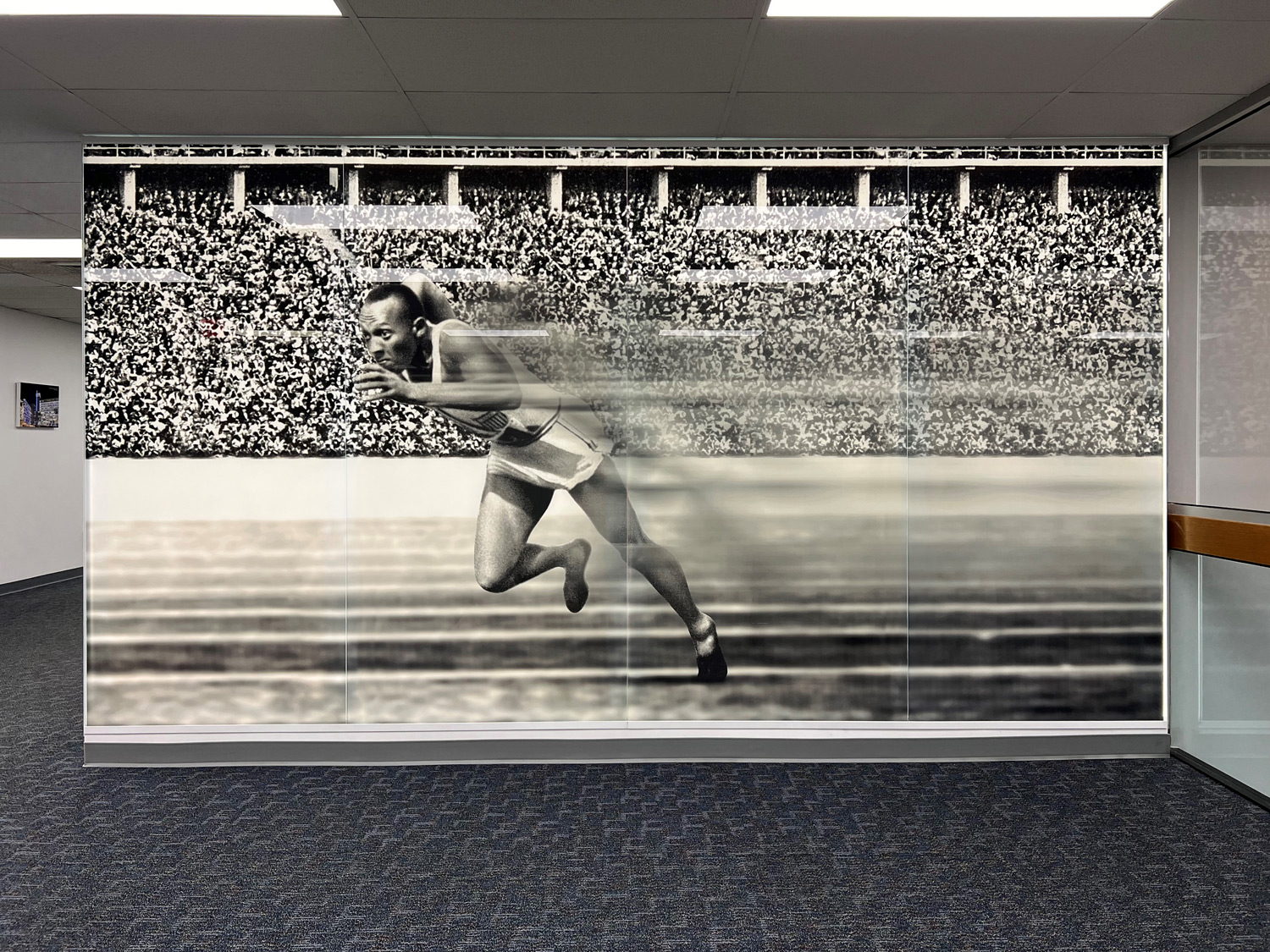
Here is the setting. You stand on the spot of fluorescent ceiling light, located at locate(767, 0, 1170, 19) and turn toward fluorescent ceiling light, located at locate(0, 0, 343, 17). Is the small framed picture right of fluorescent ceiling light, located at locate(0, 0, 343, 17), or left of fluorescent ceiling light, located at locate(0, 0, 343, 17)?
right

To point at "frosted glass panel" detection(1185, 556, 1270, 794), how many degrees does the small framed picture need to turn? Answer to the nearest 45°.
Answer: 0° — it already faces it

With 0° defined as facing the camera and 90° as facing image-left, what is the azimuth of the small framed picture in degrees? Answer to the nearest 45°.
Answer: approximately 315°

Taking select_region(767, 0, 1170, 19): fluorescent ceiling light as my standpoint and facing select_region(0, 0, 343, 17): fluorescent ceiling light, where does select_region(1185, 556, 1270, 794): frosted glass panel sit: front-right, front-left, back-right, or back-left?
back-right

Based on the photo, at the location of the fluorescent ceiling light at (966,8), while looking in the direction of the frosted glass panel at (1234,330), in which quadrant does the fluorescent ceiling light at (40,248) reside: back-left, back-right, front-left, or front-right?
back-left

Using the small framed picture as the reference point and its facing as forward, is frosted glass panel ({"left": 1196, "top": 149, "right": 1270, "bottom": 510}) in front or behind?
in front

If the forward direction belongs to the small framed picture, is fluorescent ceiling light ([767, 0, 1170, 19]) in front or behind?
in front
